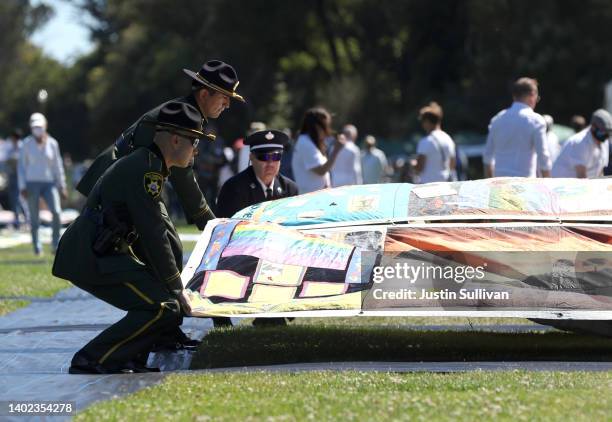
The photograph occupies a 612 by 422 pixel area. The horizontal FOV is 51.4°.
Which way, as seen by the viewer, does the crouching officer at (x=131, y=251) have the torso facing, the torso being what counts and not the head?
to the viewer's right

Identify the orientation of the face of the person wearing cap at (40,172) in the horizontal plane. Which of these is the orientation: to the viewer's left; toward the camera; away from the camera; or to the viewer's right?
toward the camera

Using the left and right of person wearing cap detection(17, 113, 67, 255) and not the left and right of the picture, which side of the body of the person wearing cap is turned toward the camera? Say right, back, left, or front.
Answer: front

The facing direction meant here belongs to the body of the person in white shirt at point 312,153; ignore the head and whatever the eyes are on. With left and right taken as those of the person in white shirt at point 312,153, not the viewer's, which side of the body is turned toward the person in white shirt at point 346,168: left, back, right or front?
left

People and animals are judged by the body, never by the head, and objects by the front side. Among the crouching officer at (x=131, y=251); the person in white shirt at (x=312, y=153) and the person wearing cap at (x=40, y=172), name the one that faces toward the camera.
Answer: the person wearing cap

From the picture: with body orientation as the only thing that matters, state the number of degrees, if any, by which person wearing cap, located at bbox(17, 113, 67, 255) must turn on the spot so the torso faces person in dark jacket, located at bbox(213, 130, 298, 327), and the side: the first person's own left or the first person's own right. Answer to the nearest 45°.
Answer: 0° — they already face them

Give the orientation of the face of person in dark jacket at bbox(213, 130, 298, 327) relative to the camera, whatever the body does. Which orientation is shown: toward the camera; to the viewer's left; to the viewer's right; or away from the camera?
toward the camera

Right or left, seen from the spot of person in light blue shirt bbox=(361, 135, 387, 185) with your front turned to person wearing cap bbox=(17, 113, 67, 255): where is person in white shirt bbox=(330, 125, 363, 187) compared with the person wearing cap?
left

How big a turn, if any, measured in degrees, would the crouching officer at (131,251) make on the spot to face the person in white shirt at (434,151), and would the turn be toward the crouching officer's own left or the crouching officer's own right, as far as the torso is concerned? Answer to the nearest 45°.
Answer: approximately 45° to the crouching officer's own left
